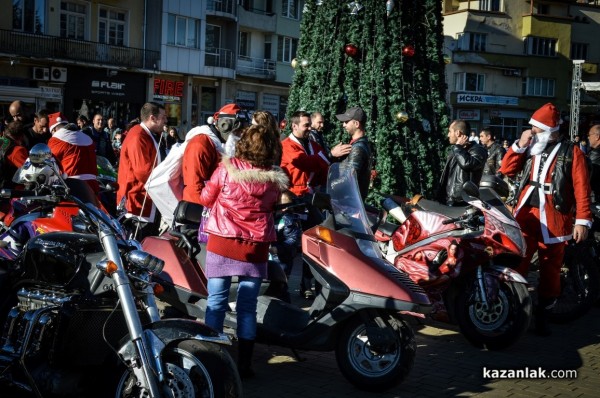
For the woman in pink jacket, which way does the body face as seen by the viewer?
away from the camera

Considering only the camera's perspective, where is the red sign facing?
facing the viewer

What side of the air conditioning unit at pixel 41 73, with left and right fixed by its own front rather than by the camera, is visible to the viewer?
front

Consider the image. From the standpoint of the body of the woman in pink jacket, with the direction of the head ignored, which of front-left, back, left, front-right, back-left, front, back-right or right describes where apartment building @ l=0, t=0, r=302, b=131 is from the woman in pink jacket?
front

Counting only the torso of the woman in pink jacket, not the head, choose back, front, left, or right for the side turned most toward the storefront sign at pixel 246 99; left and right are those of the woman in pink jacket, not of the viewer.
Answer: front

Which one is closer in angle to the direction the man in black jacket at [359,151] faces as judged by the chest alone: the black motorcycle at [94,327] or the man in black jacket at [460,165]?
the black motorcycle

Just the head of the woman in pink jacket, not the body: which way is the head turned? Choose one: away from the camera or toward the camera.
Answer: away from the camera

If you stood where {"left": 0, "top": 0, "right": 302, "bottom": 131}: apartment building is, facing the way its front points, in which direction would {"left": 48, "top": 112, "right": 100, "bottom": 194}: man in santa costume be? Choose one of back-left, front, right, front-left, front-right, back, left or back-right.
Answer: front-right

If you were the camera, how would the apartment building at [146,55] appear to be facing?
facing the viewer and to the right of the viewer

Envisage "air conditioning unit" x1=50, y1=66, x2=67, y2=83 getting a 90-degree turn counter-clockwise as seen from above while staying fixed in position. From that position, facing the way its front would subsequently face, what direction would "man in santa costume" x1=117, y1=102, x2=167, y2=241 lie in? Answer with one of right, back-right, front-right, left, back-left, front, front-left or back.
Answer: right

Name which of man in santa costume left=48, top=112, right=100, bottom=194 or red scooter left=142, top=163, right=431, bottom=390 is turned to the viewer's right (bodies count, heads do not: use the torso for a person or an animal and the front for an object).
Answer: the red scooter

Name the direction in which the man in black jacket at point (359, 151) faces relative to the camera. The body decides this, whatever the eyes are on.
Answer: to the viewer's left

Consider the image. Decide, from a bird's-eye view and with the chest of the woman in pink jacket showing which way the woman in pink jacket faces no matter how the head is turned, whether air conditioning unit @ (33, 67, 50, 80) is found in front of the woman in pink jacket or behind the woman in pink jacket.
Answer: in front

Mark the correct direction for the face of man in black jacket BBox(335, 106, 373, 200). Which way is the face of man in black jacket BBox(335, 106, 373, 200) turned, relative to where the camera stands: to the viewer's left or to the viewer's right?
to the viewer's left
